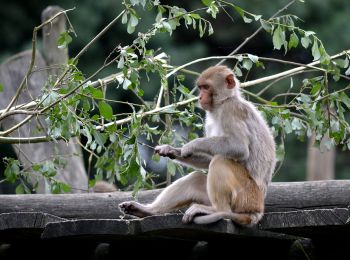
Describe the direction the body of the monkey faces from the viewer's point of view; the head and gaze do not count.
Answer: to the viewer's left

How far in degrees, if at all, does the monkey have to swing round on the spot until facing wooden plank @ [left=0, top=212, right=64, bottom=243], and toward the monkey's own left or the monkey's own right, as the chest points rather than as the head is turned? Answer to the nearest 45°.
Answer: approximately 45° to the monkey's own left
